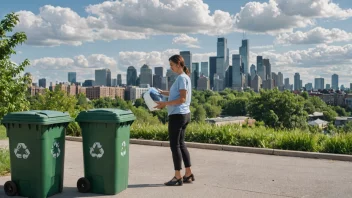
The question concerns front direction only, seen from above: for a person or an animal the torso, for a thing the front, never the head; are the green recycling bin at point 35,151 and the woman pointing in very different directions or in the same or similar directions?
very different directions

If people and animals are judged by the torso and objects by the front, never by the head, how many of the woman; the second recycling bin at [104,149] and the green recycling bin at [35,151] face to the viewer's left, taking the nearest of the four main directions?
1

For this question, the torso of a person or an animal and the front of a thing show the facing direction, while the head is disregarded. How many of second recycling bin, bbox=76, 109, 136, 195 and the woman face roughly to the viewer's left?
1

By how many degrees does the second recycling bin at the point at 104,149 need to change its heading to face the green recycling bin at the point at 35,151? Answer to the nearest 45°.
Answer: approximately 135° to its right

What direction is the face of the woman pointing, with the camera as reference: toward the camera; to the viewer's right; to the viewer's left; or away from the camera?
to the viewer's left

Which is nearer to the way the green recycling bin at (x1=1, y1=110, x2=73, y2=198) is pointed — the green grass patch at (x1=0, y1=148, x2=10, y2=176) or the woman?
the woman

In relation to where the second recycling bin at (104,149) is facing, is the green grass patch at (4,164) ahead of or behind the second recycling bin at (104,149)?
behind

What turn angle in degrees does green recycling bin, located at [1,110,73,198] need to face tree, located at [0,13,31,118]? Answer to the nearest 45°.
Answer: approximately 135° to its left

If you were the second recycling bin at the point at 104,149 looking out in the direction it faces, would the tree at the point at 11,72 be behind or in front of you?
behind

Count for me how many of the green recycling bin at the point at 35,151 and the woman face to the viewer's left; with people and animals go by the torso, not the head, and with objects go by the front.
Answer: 1

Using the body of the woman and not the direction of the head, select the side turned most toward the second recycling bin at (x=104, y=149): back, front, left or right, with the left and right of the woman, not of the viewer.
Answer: front

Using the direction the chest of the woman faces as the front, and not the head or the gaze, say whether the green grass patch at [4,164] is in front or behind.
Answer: in front

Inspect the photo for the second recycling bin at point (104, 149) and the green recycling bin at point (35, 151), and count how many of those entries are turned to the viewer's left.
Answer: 0

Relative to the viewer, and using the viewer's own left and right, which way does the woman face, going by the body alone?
facing to the left of the viewer

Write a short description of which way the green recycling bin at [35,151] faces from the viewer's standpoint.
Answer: facing the viewer and to the right of the viewer

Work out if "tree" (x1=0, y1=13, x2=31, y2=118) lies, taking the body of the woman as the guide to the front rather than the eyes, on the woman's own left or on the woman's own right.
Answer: on the woman's own right

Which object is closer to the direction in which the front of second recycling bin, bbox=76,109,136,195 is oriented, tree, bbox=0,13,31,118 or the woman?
the woman
